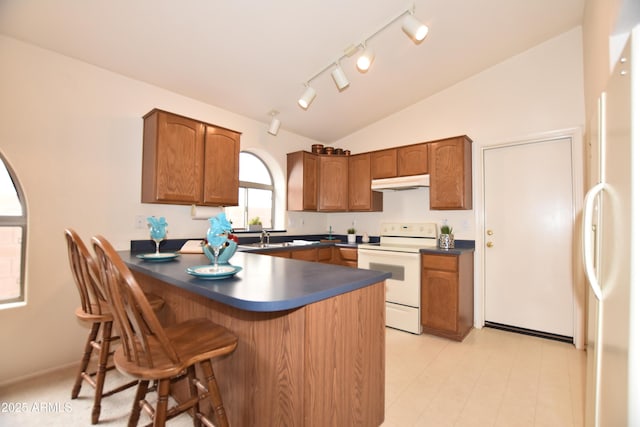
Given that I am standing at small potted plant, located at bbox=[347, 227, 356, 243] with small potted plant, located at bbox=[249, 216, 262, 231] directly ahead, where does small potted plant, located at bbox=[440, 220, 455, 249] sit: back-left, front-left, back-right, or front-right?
back-left

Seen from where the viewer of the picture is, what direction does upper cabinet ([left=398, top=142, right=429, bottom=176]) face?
facing the viewer and to the left of the viewer

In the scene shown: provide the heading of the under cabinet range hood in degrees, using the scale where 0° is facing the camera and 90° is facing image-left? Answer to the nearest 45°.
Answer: approximately 45°

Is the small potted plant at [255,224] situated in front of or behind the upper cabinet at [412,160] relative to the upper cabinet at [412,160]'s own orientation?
in front

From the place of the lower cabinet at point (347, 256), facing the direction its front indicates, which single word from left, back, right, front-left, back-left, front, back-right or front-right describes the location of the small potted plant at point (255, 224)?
front-right

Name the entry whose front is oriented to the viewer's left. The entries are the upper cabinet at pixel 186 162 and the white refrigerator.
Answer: the white refrigerator

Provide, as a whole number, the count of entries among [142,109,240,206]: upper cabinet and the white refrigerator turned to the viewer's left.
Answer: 1

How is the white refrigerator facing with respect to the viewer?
to the viewer's left

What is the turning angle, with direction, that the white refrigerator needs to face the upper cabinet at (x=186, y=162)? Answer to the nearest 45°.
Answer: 0° — it already faces it

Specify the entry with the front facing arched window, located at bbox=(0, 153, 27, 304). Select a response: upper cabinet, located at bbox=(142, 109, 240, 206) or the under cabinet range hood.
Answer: the under cabinet range hood

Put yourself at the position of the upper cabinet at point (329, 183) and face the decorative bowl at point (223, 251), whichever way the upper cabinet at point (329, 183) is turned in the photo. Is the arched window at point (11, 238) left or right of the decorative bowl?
right

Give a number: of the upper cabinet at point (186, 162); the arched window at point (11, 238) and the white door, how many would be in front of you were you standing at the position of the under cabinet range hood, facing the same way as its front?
2

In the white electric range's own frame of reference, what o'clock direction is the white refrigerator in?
The white refrigerator is roughly at 10 o'clock from the white electric range.

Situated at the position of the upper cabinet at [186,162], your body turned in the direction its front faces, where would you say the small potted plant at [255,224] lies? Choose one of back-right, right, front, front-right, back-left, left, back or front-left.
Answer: left

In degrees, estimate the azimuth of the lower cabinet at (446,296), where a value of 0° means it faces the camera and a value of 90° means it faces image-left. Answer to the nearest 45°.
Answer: approximately 45°
